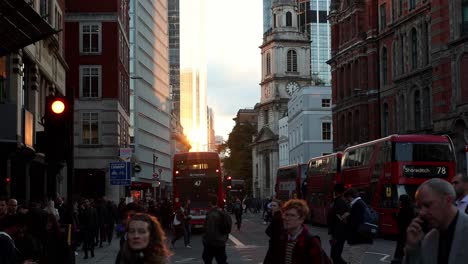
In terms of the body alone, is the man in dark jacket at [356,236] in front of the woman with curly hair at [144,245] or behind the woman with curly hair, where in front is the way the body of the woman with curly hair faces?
behind

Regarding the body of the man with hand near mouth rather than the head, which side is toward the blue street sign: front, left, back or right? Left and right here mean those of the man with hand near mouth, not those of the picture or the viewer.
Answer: right

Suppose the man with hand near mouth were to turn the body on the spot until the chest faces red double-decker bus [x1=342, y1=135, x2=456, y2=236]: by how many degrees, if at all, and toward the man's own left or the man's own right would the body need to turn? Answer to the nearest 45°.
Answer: approximately 135° to the man's own right

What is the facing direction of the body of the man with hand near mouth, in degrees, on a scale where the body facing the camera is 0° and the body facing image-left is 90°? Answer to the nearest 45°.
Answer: approximately 45°

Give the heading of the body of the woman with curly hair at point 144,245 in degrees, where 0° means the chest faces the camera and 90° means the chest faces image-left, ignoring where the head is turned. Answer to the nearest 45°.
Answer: approximately 45°

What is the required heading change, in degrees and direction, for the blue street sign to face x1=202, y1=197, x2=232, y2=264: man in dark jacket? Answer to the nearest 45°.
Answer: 0° — it already faces them

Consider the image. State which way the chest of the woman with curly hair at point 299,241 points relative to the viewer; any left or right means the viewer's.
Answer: facing the viewer and to the left of the viewer

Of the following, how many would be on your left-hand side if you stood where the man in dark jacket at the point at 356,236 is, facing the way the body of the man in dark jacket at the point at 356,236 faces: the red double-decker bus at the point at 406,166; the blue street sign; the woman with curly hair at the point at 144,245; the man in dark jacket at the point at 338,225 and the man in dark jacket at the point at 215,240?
1

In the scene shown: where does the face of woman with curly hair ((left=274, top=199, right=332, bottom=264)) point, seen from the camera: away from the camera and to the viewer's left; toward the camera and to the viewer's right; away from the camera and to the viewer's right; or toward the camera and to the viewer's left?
toward the camera and to the viewer's left

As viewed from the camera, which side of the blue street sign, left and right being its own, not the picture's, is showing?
front

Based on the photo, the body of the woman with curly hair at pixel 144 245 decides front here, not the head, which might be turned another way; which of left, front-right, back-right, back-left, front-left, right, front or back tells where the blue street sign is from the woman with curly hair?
back-right

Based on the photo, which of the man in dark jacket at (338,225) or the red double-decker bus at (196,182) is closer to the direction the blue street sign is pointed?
the man in dark jacket

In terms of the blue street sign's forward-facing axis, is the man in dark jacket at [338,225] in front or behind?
in front

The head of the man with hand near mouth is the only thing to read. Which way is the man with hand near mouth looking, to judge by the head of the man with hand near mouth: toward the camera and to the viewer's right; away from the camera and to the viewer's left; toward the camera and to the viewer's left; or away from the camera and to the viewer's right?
toward the camera and to the viewer's left
